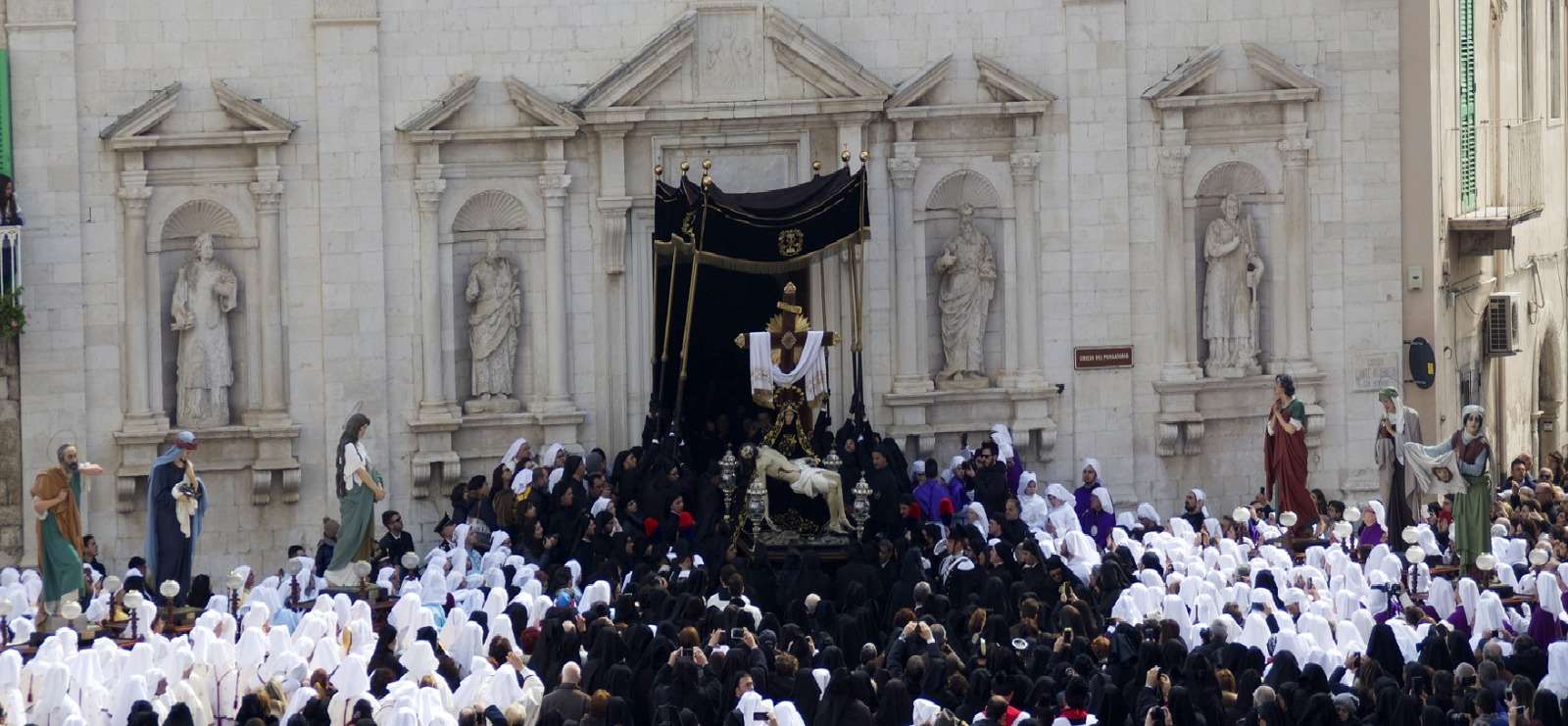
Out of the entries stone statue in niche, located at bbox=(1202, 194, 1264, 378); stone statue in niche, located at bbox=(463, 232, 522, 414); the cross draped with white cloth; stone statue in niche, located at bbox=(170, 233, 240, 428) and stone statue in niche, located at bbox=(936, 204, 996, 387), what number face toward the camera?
5

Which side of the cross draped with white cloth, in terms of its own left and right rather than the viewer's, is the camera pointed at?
front

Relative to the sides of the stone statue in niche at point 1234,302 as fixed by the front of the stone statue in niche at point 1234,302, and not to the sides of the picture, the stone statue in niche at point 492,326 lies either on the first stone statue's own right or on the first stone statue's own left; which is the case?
on the first stone statue's own right

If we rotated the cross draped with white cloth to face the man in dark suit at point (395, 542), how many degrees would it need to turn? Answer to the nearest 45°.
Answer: approximately 90° to its right

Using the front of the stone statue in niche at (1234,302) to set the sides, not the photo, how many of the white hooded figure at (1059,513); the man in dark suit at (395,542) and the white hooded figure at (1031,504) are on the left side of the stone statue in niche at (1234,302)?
0

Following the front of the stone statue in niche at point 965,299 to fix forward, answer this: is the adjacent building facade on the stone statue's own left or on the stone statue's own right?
on the stone statue's own left

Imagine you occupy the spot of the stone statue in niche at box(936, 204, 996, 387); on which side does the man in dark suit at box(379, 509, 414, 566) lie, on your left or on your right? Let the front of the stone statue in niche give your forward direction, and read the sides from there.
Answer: on your right

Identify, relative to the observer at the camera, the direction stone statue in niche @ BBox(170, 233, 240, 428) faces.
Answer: facing the viewer

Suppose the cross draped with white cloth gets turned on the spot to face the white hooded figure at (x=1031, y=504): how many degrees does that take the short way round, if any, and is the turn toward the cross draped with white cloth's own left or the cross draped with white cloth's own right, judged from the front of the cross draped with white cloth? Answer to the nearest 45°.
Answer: approximately 90° to the cross draped with white cloth's own left

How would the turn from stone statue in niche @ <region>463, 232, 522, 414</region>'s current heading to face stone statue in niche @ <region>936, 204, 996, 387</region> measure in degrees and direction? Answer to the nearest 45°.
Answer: approximately 90° to its left

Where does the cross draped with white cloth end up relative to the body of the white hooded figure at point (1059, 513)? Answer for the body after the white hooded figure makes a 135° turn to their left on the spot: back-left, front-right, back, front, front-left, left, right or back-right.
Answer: back

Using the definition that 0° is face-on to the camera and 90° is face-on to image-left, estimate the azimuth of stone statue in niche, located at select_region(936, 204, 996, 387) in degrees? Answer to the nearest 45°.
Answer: approximately 0°

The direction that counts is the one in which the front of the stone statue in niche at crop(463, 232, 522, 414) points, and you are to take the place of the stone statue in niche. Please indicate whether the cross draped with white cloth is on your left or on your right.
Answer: on your left

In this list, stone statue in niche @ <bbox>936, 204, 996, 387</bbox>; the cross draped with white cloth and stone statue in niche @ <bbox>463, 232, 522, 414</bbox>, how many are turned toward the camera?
3

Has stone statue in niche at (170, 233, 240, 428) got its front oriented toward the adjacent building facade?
no

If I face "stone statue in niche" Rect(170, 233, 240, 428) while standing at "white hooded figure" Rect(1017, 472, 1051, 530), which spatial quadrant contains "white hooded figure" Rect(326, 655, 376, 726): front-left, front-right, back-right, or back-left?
front-left

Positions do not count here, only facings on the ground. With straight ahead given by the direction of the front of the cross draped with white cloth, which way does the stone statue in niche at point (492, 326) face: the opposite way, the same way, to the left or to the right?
the same way

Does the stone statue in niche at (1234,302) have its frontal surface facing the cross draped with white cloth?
no

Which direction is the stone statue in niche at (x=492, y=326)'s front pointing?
toward the camera
